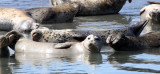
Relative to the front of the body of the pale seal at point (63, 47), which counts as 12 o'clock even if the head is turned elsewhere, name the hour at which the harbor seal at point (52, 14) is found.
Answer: The harbor seal is roughly at 9 o'clock from the pale seal.

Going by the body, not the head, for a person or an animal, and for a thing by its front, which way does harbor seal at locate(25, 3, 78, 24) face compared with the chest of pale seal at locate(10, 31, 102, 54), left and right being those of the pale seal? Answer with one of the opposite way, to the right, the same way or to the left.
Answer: the opposite way

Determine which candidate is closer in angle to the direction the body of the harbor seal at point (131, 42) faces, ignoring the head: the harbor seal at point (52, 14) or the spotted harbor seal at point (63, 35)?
the spotted harbor seal

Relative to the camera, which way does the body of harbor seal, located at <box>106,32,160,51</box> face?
to the viewer's left

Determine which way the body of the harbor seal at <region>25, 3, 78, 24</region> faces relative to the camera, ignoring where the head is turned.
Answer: to the viewer's left

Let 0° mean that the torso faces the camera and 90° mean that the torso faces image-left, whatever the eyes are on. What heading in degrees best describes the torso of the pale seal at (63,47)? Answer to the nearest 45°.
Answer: approximately 270°

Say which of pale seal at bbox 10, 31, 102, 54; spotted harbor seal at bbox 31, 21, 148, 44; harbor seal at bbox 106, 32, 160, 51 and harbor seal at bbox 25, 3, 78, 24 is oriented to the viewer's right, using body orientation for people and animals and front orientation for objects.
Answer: the pale seal

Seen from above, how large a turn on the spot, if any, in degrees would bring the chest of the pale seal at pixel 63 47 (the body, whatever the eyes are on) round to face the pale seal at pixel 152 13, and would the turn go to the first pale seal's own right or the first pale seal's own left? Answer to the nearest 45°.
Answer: approximately 45° to the first pale seal's own left

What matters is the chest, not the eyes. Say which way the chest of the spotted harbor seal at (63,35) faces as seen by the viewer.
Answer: to the viewer's left
